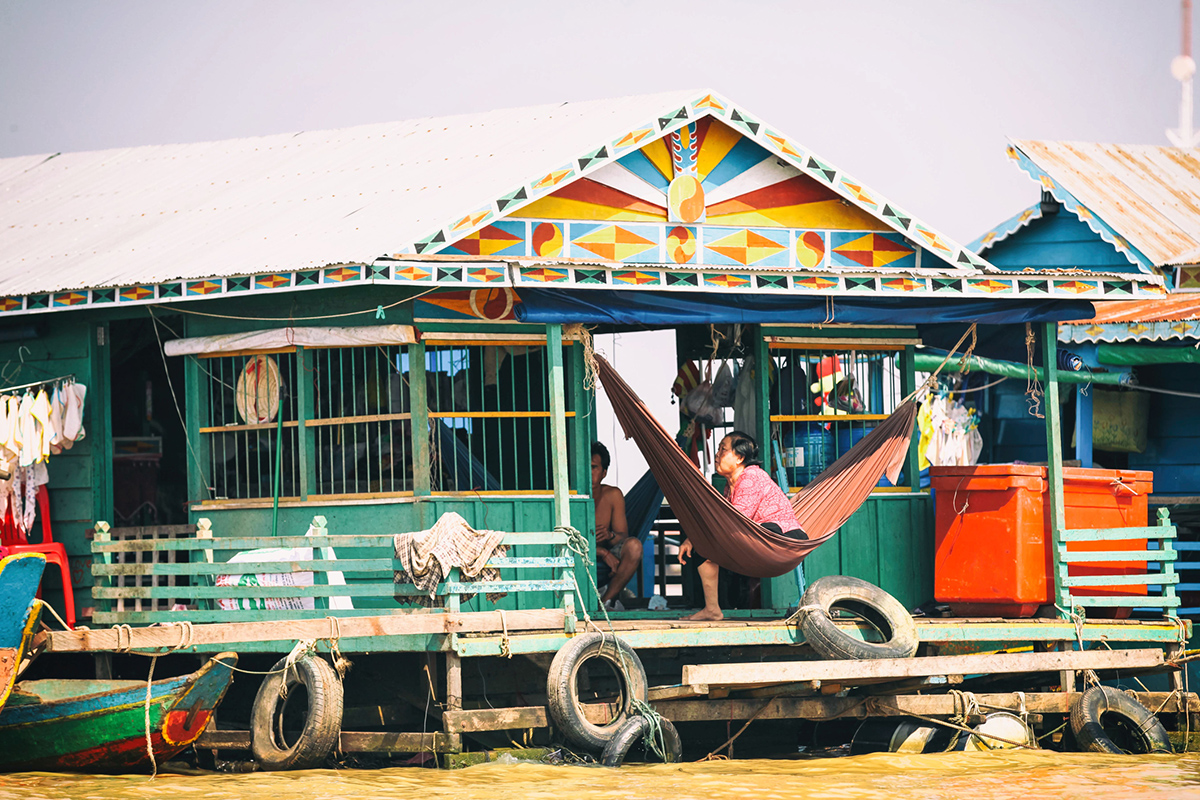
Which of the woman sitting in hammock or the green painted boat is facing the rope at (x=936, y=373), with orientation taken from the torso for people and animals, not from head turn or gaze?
the green painted boat

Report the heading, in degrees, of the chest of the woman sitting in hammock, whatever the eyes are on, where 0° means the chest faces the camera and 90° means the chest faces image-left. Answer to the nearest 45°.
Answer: approximately 90°

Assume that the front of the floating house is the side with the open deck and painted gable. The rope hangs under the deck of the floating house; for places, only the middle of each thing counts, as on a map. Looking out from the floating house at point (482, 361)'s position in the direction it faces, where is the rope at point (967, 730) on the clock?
The rope is roughly at 11 o'clock from the floating house.

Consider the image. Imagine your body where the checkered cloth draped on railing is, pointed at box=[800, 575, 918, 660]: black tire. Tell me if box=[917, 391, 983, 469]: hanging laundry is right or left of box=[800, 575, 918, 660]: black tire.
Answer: left

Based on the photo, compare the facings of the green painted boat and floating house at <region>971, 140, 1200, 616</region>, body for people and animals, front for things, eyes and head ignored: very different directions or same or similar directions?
very different directions

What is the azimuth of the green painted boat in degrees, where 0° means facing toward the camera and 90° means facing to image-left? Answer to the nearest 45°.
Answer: approximately 270°

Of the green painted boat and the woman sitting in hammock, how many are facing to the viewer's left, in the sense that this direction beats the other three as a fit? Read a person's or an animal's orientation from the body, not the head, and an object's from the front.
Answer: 1

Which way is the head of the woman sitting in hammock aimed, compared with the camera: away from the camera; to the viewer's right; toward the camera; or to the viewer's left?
to the viewer's left

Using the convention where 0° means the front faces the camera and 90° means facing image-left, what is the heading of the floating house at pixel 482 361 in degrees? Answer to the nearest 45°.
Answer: approximately 315°
